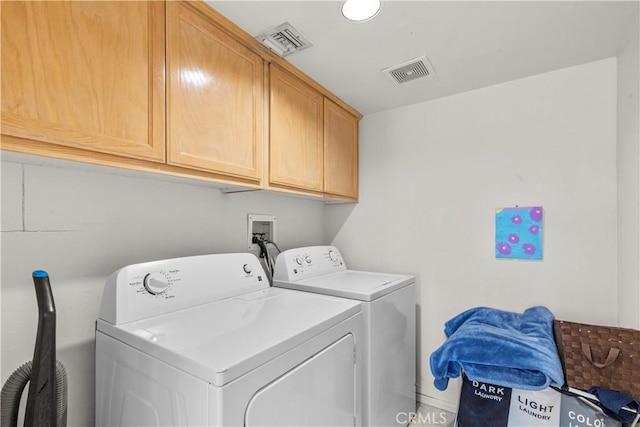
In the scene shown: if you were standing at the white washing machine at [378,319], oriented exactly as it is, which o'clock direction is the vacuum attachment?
The vacuum attachment is roughly at 3 o'clock from the white washing machine.

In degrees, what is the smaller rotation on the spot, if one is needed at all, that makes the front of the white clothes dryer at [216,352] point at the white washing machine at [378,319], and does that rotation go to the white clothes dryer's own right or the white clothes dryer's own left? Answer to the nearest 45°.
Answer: approximately 90° to the white clothes dryer's own left

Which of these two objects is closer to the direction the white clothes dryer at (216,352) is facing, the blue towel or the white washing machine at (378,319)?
the blue towel

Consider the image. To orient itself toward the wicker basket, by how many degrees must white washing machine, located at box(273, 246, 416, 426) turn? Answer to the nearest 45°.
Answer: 0° — it already faces it

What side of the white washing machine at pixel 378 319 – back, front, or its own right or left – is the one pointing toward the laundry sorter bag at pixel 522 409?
front

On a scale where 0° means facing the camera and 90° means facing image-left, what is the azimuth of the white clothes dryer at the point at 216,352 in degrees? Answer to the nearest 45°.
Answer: approximately 315°

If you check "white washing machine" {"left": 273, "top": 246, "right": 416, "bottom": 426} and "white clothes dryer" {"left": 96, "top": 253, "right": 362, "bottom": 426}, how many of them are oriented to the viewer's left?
0

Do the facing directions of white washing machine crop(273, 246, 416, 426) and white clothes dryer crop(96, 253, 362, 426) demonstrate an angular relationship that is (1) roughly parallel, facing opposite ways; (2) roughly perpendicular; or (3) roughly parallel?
roughly parallel

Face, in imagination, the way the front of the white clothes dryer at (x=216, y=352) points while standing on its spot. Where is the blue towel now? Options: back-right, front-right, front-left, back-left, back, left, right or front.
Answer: front-left

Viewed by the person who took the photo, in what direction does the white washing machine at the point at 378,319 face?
facing the viewer and to the right of the viewer
